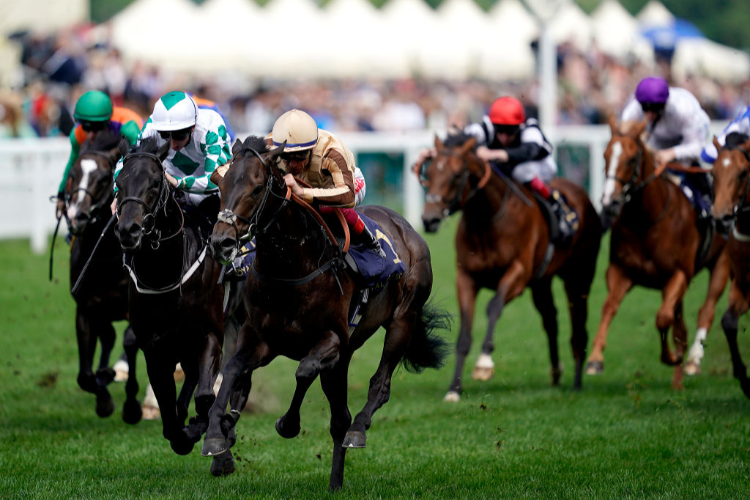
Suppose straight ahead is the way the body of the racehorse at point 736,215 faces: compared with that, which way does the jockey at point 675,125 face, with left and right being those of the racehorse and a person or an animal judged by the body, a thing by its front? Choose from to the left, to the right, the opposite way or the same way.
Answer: the same way

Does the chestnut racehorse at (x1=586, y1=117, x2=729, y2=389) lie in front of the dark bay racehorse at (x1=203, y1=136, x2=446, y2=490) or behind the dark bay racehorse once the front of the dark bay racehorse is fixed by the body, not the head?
behind

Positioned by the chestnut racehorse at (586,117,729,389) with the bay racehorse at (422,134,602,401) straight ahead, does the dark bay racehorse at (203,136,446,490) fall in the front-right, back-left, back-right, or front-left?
front-left

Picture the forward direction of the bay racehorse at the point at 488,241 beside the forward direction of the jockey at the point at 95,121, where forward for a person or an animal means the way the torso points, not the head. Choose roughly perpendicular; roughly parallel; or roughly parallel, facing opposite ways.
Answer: roughly parallel

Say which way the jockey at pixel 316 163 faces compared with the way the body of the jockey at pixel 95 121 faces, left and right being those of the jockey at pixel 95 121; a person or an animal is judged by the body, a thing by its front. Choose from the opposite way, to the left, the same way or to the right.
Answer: the same way

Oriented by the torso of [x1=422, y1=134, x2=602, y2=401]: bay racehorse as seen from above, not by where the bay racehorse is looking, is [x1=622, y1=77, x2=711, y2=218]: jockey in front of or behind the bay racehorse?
behind

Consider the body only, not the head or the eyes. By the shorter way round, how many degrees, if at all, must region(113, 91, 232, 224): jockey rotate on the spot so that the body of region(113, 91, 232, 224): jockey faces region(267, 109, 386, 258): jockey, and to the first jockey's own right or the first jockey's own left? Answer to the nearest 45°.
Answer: approximately 90° to the first jockey's own left

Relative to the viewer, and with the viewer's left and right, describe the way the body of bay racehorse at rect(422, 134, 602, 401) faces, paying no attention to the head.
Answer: facing the viewer and to the left of the viewer

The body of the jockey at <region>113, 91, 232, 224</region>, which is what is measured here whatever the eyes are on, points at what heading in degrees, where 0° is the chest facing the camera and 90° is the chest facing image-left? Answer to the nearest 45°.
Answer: approximately 45°

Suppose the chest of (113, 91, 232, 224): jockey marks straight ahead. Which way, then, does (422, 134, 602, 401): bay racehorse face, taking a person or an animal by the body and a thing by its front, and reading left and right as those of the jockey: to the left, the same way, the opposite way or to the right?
the same way

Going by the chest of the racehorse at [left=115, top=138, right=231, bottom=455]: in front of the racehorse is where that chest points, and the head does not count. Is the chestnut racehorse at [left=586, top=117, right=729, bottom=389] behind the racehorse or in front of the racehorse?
behind

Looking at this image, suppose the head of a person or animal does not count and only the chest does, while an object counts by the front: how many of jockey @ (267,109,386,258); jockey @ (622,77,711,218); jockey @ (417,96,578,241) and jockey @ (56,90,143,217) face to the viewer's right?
0

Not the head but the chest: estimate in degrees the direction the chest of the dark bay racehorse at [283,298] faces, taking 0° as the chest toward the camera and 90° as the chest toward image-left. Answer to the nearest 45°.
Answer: approximately 45°

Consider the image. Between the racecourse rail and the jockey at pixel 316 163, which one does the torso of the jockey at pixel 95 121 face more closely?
the jockey
